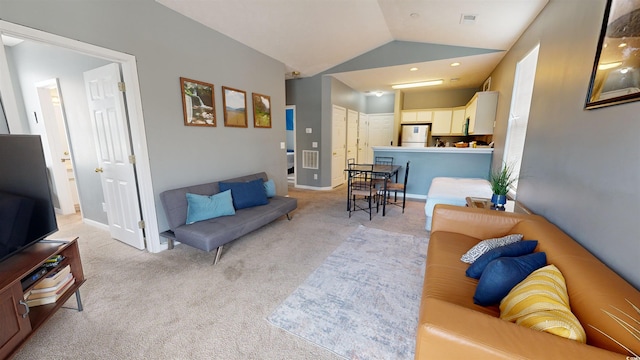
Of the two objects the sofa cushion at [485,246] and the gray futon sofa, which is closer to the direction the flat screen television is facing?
the sofa cushion

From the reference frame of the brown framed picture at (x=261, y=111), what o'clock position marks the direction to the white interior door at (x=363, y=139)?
The white interior door is roughly at 9 o'clock from the brown framed picture.

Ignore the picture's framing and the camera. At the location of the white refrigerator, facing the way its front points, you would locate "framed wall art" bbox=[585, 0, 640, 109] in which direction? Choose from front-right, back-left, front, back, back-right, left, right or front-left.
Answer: front

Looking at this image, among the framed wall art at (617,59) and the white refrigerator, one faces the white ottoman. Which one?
the white refrigerator

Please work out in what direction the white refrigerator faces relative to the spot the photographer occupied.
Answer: facing the viewer

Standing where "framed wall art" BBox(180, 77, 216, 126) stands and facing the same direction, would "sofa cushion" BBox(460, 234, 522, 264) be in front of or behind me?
in front

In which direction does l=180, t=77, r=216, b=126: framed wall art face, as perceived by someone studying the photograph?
facing the viewer and to the right of the viewer

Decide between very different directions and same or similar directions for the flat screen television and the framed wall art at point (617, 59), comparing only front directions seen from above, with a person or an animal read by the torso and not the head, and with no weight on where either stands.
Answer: very different directions

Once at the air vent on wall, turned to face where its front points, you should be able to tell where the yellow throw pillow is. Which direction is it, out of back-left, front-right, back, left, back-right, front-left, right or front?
front

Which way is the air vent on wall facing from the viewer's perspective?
toward the camera

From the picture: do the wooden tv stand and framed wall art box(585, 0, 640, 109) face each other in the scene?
yes

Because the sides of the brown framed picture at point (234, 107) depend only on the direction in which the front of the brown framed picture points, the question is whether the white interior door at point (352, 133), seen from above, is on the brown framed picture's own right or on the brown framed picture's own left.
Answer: on the brown framed picture's own left

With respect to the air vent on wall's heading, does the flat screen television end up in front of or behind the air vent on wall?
in front

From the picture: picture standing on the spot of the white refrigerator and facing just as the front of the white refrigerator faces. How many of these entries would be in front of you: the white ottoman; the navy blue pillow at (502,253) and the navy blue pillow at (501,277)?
3

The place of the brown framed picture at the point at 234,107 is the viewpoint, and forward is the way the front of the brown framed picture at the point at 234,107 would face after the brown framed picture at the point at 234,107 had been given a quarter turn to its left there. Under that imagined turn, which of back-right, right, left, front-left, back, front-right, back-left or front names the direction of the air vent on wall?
front

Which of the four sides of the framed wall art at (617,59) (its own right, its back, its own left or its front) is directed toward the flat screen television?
front

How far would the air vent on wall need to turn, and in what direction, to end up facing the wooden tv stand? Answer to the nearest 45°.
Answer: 0° — it already faces it

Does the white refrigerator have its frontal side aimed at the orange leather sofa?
yes

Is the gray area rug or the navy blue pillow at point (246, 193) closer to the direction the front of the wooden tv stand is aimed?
the gray area rug
